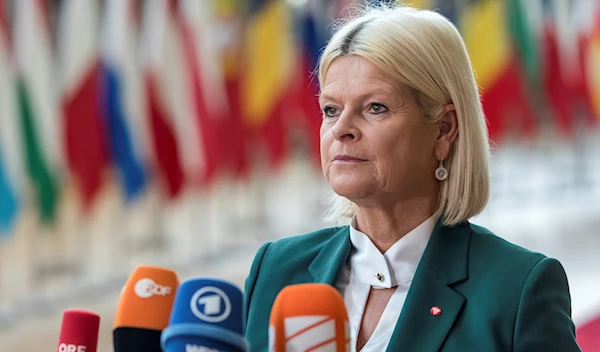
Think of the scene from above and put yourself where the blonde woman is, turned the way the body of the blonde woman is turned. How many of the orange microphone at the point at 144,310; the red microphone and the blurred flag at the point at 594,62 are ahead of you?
2

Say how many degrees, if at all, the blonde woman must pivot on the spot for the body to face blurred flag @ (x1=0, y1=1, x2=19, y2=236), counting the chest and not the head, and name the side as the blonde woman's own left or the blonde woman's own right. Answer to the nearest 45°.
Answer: approximately 90° to the blonde woman's own right

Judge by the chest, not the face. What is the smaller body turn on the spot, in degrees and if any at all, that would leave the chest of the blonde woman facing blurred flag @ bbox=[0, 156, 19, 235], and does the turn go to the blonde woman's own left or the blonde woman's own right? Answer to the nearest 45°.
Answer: approximately 90° to the blonde woman's own right

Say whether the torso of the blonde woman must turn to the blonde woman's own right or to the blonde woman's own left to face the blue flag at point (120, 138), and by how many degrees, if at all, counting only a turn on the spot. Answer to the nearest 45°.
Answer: approximately 90° to the blonde woman's own right

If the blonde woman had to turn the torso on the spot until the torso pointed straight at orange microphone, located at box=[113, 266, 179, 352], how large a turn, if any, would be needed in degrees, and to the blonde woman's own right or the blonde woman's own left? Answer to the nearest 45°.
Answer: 0° — they already face it

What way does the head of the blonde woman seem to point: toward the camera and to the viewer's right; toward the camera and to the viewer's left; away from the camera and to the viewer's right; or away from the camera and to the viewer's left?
toward the camera and to the viewer's left

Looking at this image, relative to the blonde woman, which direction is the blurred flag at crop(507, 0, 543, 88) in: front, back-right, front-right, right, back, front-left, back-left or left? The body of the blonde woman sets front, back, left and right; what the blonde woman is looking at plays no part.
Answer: back-right

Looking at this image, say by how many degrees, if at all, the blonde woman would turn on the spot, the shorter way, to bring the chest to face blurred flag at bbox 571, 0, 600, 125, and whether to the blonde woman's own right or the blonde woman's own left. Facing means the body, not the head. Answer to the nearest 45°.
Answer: approximately 135° to the blonde woman's own right

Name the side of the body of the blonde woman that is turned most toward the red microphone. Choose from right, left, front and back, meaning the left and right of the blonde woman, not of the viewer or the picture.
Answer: front

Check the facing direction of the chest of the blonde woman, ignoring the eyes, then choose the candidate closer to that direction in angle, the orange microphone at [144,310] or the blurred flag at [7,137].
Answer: the orange microphone

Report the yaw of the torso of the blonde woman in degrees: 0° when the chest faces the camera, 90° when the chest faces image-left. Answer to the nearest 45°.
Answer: approximately 45°

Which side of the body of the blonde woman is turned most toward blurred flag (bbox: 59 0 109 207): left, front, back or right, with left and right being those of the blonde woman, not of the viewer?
right
